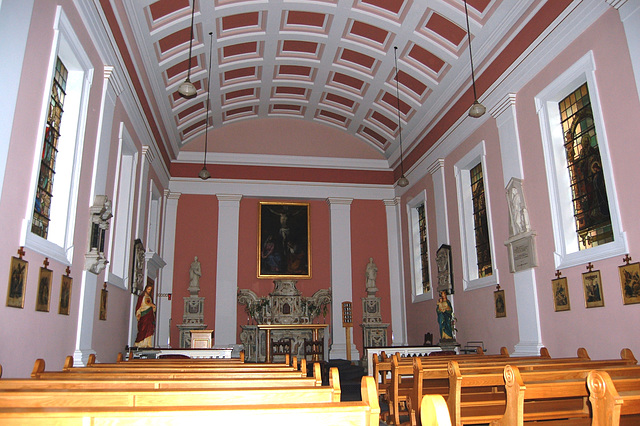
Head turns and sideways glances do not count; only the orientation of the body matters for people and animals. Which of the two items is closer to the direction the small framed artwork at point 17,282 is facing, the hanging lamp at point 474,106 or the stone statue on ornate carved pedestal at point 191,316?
the hanging lamp

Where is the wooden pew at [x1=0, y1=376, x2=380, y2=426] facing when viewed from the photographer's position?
facing away from the viewer

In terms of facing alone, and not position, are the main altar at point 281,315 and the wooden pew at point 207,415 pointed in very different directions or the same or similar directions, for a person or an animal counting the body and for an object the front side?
very different directions

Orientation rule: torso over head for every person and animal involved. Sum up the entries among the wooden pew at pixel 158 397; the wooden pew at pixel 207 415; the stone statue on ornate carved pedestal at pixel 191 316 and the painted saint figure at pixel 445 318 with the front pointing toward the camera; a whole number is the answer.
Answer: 2

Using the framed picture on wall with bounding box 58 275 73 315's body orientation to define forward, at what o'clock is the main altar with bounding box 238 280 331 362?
The main altar is roughly at 9 o'clock from the framed picture on wall.

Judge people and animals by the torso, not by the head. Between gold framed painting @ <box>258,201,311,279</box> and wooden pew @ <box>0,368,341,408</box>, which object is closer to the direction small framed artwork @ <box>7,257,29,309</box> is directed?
the wooden pew

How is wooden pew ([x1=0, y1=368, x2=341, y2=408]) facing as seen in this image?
away from the camera

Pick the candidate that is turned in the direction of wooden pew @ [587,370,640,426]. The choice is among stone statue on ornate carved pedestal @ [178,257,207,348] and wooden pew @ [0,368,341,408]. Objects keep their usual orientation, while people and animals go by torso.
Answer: the stone statue on ornate carved pedestal

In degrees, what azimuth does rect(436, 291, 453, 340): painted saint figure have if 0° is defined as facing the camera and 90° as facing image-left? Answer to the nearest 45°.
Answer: approximately 0°

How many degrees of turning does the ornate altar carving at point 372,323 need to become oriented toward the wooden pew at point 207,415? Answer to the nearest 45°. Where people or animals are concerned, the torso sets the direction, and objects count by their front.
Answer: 0° — it already faces it

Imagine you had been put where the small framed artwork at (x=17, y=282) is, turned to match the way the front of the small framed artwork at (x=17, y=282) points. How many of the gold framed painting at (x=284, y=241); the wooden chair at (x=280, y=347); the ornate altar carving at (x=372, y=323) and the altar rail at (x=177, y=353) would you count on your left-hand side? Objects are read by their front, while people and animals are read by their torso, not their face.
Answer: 4

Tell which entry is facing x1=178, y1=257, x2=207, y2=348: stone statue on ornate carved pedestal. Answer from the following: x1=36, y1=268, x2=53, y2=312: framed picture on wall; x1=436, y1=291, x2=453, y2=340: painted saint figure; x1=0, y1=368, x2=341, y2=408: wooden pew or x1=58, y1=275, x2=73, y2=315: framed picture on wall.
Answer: the wooden pew
